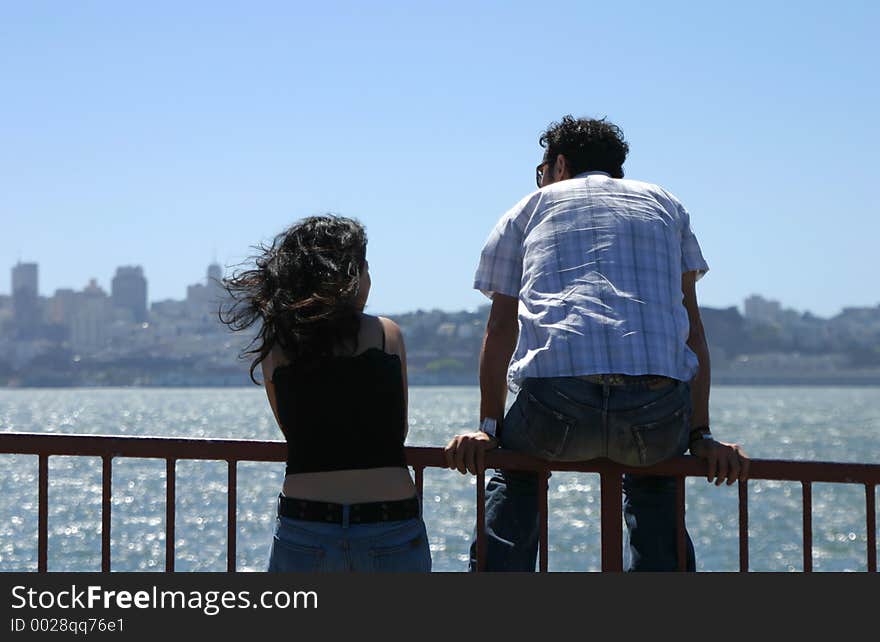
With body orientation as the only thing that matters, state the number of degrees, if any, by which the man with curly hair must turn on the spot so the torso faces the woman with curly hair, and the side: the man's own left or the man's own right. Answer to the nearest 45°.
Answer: approximately 135° to the man's own left

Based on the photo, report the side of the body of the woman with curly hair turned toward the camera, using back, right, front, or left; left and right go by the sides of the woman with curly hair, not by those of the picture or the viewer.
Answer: back

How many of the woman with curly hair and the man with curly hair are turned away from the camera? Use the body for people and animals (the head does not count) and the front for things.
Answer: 2

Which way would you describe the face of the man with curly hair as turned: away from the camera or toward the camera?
away from the camera

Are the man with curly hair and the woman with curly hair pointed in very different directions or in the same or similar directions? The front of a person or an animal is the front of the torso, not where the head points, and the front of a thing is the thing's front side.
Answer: same or similar directions

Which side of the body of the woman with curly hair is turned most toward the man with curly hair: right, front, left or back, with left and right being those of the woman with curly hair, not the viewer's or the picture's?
right

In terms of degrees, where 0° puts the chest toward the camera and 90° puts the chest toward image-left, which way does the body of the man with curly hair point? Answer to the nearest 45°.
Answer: approximately 180°
